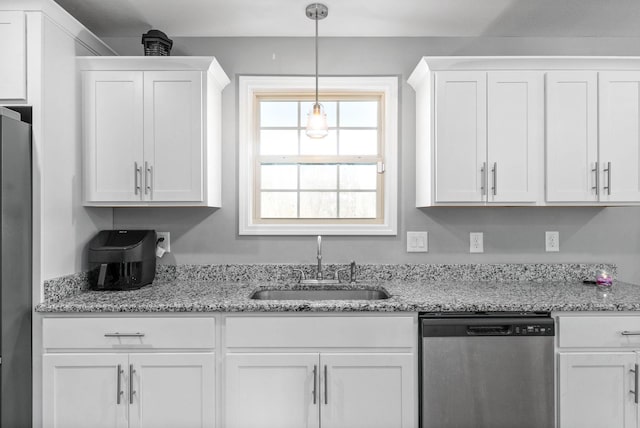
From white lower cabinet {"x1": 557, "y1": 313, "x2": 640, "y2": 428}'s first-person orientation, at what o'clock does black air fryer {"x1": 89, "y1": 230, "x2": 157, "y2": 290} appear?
The black air fryer is roughly at 2 o'clock from the white lower cabinet.

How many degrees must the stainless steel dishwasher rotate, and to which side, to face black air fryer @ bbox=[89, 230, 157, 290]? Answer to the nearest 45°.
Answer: approximately 90° to its right

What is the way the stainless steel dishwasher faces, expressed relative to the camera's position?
facing the viewer

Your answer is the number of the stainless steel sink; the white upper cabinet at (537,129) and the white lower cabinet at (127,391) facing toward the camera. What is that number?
3

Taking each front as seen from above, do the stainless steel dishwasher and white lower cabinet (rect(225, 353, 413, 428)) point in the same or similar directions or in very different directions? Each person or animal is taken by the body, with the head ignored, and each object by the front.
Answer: same or similar directions

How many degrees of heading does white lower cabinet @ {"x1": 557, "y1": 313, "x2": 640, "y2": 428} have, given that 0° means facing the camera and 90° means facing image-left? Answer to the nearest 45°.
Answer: approximately 0°

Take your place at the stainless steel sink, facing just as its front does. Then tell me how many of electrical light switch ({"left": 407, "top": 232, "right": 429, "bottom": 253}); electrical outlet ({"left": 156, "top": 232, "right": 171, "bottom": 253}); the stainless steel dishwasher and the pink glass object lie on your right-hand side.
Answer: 1

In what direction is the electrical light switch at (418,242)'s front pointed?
toward the camera

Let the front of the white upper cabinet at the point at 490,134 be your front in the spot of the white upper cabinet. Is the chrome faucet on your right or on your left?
on your right

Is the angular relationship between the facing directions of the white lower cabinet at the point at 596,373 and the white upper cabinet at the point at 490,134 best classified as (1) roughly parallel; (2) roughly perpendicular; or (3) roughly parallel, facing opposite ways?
roughly parallel

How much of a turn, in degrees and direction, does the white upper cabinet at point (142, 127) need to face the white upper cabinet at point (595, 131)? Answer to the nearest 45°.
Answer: approximately 90° to its left

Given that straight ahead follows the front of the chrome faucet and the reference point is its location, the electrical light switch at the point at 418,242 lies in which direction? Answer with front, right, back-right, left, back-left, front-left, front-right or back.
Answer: left

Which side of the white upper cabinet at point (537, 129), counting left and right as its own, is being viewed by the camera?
front

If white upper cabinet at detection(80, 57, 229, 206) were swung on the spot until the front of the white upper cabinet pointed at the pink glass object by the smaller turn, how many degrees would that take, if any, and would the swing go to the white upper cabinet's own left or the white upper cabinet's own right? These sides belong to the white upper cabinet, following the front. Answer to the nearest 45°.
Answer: approximately 90° to the white upper cabinet's own left
